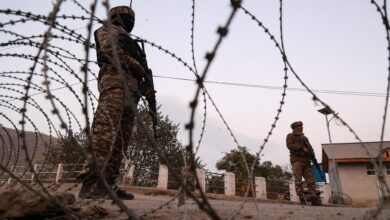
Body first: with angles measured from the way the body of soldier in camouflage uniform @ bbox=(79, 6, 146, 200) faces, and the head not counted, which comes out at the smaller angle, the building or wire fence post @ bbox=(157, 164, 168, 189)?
the building

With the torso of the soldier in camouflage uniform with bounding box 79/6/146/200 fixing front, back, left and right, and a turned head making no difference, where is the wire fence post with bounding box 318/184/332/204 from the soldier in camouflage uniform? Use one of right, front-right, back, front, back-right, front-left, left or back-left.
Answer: front-left

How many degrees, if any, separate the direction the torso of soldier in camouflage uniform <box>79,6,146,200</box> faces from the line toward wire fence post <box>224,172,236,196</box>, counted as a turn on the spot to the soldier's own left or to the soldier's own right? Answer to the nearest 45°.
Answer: approximately 45° to the soldier's own left

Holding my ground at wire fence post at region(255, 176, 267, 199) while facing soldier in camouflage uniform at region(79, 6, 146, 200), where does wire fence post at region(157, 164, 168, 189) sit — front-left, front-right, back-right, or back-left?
front-right

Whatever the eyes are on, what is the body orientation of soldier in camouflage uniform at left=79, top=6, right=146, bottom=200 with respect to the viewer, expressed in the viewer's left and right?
facing to the right of the viewer

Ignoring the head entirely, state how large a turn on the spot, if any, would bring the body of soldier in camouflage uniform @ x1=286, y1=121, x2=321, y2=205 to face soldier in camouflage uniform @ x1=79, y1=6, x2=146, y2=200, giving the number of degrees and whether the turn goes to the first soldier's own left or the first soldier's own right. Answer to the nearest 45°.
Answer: approximately 45° to the first soldier's own right
